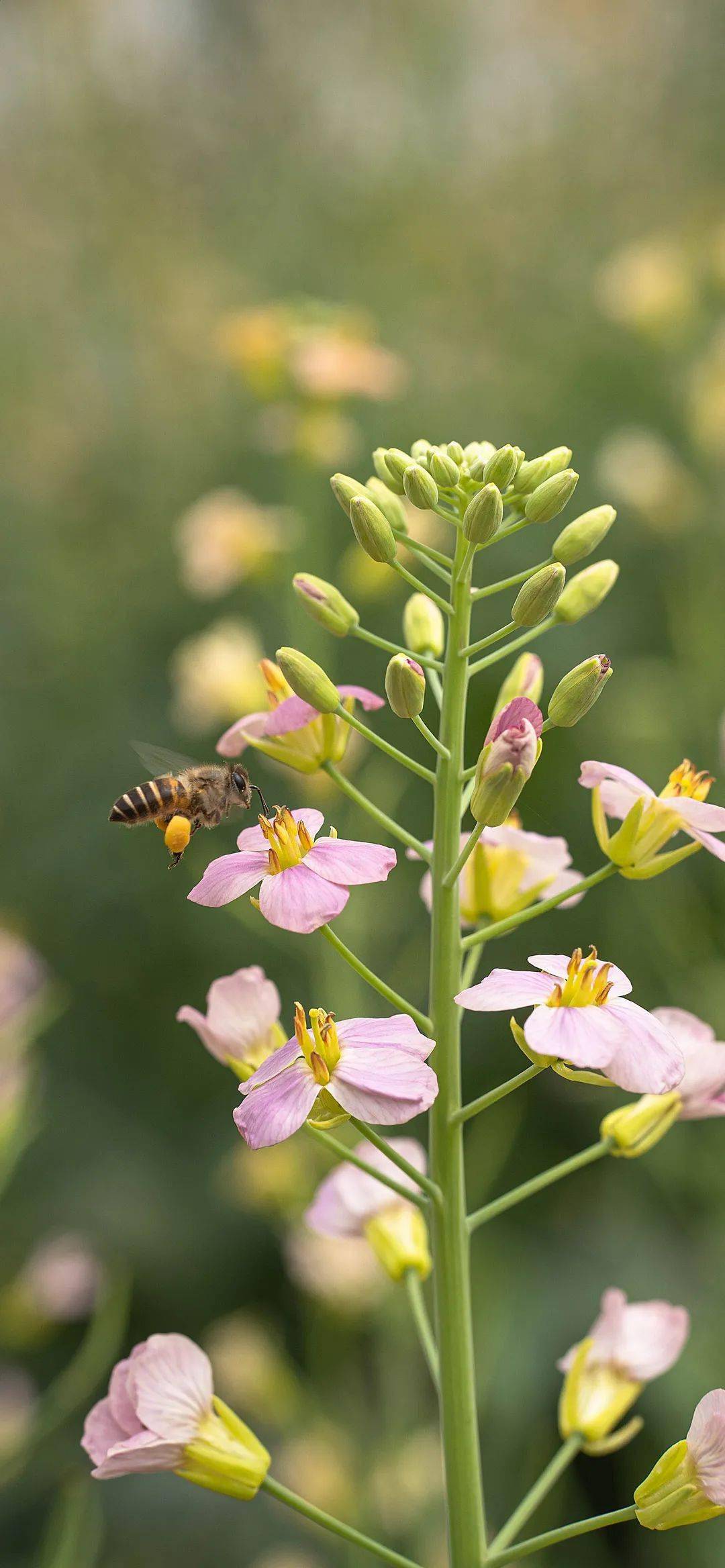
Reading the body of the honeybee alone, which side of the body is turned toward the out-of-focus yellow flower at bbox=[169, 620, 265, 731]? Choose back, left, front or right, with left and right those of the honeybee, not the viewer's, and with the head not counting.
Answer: left

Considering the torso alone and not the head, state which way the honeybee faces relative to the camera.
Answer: to the viewer's right

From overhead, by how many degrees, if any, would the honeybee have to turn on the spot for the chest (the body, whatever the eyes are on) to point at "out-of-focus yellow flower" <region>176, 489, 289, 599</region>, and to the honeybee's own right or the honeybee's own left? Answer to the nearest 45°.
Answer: approximately 90° to the honeybee's own left
